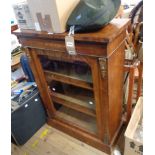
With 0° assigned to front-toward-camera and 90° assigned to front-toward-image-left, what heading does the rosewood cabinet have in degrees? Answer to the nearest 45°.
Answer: approximately 45°
